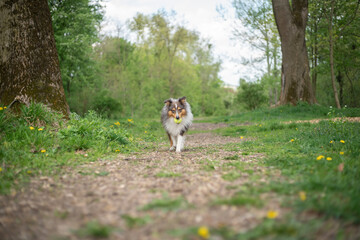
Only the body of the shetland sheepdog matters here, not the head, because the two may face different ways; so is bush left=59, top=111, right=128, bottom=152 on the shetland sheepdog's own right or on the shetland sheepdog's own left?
on the shetland sheepdog's own right

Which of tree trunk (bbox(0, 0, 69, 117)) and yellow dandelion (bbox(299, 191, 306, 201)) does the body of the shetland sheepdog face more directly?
the yellow dandelion

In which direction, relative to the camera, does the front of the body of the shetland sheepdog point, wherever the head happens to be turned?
toward the camera

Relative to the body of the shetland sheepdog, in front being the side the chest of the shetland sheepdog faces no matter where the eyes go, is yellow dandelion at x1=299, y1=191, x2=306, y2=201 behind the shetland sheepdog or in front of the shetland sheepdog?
in front

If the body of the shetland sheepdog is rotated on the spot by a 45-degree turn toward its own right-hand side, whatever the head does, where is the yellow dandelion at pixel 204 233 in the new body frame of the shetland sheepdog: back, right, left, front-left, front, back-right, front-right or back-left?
front-left

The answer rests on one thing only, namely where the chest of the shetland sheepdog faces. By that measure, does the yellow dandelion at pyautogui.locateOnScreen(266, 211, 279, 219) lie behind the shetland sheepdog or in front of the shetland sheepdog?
in front

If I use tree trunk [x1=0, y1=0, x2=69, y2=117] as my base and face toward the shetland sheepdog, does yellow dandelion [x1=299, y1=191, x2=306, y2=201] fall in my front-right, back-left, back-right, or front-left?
front-right

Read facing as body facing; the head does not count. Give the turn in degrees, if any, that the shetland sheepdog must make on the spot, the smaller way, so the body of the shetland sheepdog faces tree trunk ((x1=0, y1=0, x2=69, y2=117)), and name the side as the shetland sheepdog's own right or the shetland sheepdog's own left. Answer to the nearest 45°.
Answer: approximately 90° to the shetland sheepdog's own right
